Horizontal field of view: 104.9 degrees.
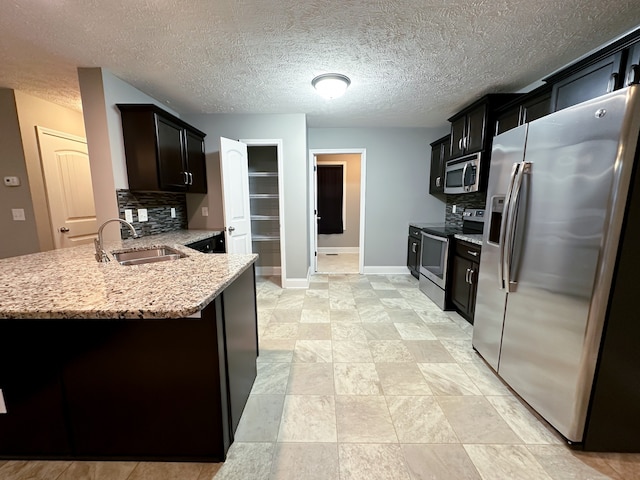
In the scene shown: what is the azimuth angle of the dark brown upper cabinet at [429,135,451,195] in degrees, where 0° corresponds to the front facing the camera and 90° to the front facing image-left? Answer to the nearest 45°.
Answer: approximately 45°

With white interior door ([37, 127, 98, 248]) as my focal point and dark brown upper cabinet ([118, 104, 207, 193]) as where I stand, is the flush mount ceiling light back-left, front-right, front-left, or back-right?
back-right

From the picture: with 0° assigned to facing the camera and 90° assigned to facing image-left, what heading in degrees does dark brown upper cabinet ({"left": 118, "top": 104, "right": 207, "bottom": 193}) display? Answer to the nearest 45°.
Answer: approximately 315°

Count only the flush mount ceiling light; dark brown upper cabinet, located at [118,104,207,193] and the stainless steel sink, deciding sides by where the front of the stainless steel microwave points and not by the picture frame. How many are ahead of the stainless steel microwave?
3
